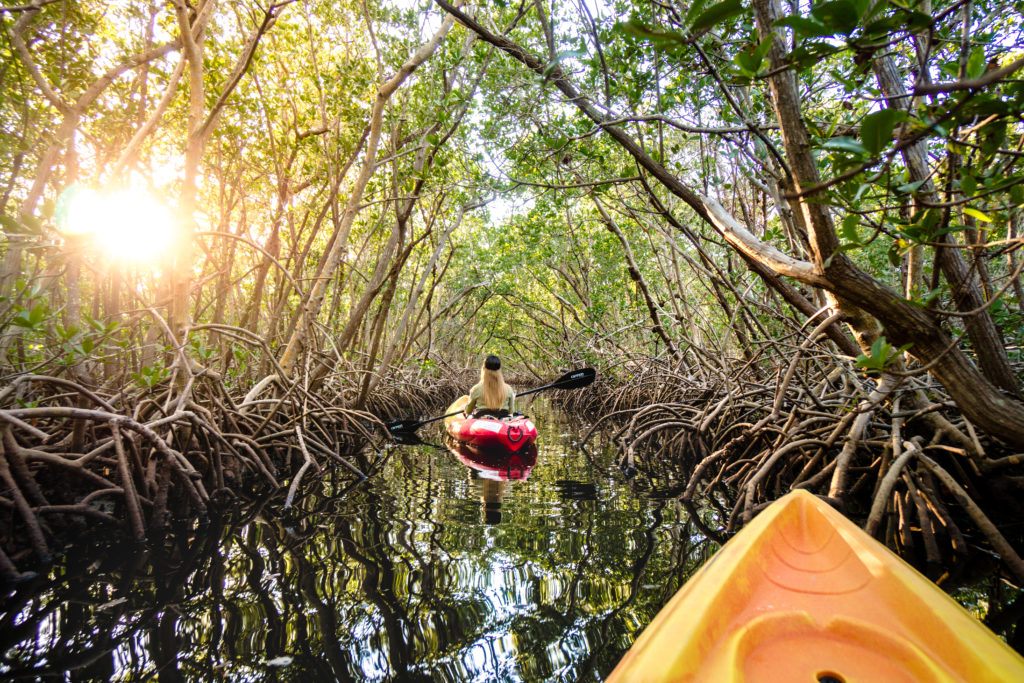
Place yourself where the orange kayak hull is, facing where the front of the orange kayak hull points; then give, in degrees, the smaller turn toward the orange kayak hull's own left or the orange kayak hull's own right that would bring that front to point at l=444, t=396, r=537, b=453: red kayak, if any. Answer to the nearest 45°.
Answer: approximately 45° to the orange kayak hull's own left

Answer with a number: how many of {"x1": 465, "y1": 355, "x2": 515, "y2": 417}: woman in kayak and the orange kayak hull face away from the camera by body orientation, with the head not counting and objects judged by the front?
2

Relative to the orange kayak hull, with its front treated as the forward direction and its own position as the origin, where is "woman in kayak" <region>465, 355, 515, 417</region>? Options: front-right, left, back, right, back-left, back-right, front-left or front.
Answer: front-left

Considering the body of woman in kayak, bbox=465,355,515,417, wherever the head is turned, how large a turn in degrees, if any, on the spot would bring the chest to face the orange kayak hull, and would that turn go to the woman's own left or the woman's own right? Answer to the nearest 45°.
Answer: approximately 180°

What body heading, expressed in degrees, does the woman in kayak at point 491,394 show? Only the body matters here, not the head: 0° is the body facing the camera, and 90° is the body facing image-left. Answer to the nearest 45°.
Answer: approximately 180°

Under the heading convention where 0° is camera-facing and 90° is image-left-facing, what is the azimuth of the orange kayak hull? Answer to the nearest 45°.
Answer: approximately 180°

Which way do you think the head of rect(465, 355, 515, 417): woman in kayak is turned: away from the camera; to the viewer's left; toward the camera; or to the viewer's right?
away from the camera
